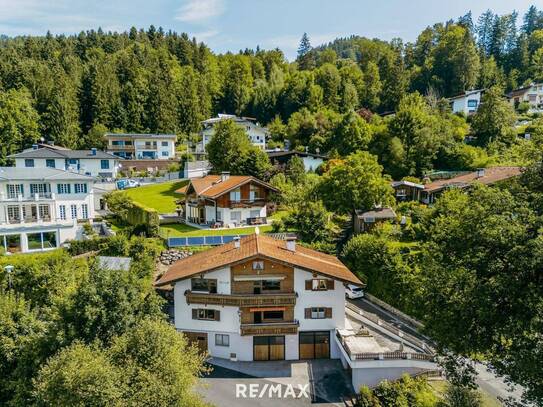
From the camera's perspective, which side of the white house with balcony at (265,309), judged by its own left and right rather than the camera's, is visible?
front

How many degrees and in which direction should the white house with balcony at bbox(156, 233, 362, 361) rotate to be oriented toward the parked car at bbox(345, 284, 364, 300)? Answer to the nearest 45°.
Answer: approximately 135° to its left

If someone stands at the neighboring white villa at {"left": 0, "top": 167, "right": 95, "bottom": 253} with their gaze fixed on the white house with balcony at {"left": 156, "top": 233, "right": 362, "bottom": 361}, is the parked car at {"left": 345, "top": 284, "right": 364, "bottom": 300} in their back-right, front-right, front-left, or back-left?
front-left

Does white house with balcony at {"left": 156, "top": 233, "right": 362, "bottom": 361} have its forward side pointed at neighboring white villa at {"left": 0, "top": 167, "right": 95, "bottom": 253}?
no
